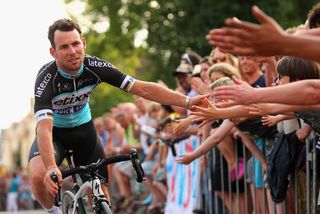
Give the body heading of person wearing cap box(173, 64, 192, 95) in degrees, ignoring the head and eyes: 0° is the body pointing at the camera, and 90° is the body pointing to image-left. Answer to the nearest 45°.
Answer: approximately 45°

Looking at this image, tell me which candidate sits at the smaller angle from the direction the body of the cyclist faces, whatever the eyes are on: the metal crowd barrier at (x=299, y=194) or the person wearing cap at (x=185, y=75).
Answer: the metal crowd barrier

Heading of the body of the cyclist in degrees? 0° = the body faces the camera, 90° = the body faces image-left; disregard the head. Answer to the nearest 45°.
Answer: approximately 0°
